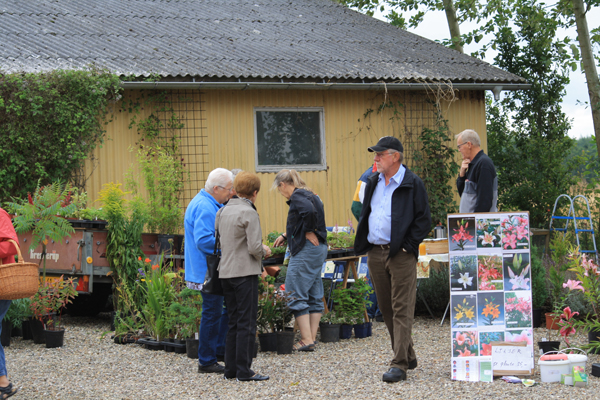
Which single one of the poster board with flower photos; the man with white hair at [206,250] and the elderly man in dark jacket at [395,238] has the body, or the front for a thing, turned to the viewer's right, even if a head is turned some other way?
the man with white hair

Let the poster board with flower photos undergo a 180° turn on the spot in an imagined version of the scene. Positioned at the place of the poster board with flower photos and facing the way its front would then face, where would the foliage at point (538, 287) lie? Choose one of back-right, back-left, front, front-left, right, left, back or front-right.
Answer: front

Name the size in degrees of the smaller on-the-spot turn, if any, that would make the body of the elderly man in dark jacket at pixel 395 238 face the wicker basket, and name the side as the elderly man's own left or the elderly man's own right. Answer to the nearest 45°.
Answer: approximately 45° to the elderly man's own right

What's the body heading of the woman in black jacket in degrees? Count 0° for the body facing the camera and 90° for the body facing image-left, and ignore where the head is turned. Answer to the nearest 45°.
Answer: approximately 90°

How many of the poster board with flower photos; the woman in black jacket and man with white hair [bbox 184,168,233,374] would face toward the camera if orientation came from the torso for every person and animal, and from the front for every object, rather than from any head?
1

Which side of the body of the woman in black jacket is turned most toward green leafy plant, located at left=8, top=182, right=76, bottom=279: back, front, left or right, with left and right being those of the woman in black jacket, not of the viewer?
front

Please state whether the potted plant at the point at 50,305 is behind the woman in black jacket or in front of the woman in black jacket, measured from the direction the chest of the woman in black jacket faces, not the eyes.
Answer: in front

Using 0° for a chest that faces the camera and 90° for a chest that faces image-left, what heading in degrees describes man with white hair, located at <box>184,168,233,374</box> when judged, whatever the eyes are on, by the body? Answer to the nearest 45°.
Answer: approximately 270°

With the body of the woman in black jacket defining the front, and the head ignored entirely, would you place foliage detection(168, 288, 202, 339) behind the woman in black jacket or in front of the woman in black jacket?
in front

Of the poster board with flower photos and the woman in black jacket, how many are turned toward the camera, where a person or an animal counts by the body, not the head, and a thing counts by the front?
1

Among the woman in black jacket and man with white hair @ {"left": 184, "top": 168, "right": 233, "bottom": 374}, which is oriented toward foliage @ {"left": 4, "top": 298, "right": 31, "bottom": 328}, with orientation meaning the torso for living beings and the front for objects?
the woman in black jacket

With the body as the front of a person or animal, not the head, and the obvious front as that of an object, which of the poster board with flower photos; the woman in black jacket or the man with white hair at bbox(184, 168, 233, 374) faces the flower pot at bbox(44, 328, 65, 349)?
the woman in black jacket

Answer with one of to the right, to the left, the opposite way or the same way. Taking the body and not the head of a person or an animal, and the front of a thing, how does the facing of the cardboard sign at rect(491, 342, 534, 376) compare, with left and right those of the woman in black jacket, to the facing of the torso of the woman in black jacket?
to the left

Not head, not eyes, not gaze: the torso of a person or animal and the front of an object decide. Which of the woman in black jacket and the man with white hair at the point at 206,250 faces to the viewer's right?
the man with white hair
